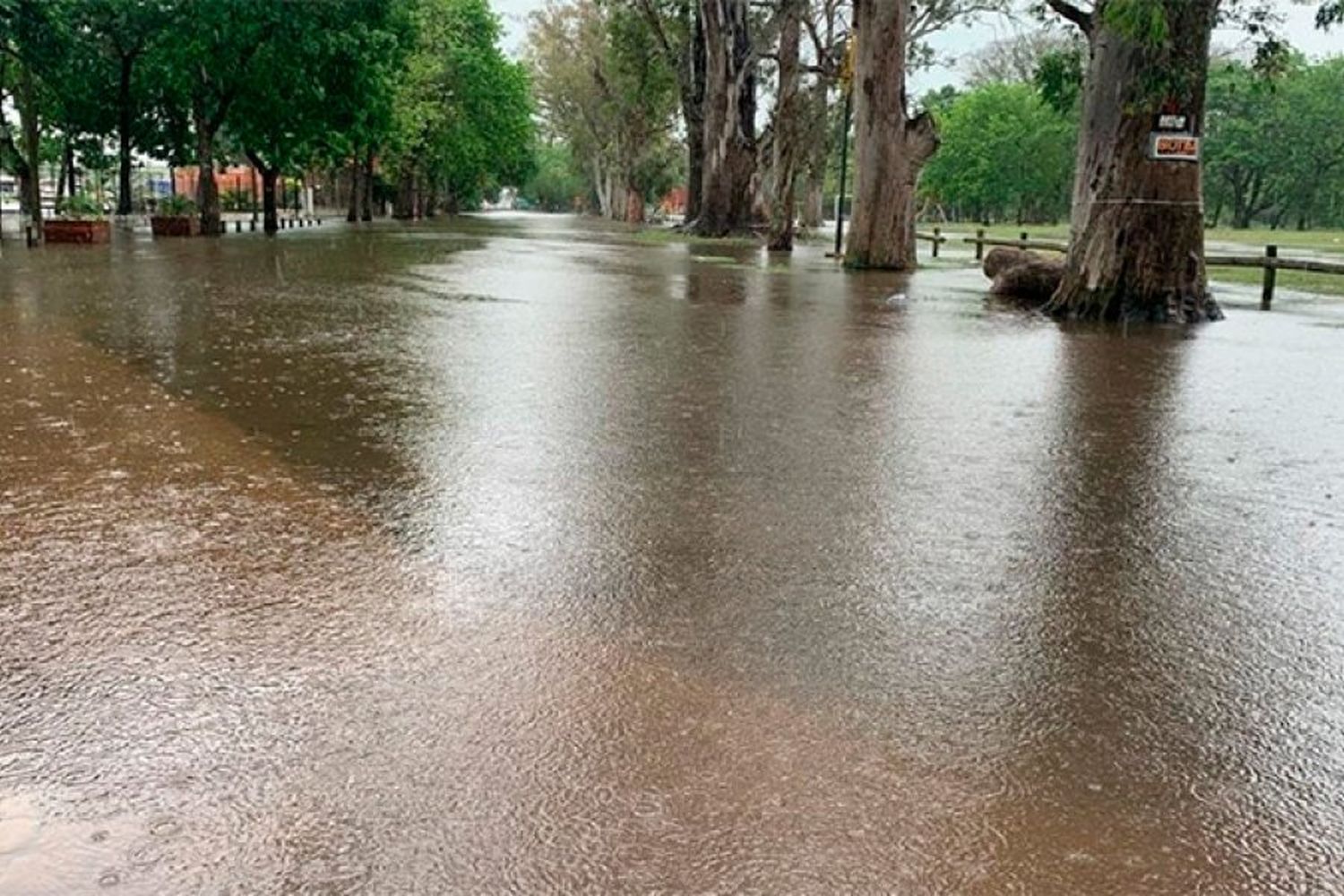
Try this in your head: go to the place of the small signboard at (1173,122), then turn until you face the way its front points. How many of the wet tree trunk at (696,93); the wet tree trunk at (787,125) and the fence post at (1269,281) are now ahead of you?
0

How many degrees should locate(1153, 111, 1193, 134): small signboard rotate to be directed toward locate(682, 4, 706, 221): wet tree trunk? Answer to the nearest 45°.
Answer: approximately 135° to its right

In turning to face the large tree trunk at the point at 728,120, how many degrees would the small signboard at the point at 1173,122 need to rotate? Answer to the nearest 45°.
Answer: approximately 135° to its right

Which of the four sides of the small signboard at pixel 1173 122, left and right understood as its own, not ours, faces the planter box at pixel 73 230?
right

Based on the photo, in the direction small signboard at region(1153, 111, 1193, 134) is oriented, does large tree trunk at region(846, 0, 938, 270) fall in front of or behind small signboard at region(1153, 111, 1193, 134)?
behind

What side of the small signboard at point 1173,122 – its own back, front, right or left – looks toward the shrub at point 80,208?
right

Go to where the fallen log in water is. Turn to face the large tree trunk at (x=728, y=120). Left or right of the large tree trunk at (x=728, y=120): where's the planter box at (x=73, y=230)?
left

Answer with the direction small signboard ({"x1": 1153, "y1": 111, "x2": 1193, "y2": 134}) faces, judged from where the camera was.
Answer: facing the viewer

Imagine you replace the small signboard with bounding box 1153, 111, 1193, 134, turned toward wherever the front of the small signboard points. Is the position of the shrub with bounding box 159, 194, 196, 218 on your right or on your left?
on your right
